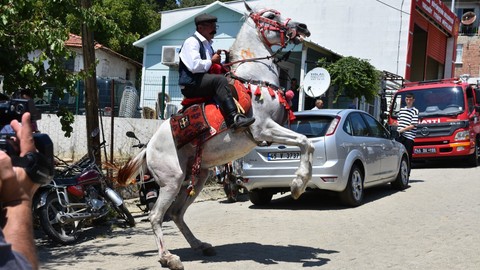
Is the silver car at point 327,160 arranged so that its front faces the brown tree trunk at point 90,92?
no

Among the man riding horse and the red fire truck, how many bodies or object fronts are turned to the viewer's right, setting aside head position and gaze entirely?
1

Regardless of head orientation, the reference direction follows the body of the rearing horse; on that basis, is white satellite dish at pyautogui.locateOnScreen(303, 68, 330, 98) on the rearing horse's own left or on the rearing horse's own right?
on the rearing horse's own left

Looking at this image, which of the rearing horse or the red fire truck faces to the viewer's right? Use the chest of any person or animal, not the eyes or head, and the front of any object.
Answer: the rearing horse

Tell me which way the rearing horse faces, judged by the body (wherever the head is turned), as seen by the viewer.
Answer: to the viewer's right

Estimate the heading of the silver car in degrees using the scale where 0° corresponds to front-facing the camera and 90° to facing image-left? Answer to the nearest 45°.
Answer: approximately 225°

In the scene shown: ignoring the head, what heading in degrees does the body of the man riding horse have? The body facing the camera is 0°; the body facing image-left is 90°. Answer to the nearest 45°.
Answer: approximately 270°

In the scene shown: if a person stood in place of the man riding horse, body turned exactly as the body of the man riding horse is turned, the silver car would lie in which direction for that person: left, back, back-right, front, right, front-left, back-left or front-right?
front-left

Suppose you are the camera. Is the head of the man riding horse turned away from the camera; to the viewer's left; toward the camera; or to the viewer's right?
to the viewer's right

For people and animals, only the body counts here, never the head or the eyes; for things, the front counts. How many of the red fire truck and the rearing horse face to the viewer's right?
1

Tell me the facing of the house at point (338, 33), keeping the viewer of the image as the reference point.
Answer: facing the viewer and to the right of the viewer

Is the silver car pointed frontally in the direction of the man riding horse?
no

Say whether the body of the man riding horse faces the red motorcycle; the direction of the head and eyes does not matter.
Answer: no

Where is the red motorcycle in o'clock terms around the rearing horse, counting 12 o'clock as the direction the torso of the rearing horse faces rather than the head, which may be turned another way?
The red motorcycle is roughly at 7 o'clock from the rearing horse.

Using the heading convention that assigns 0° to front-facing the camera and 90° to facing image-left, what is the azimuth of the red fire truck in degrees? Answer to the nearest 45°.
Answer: approximately 45°
